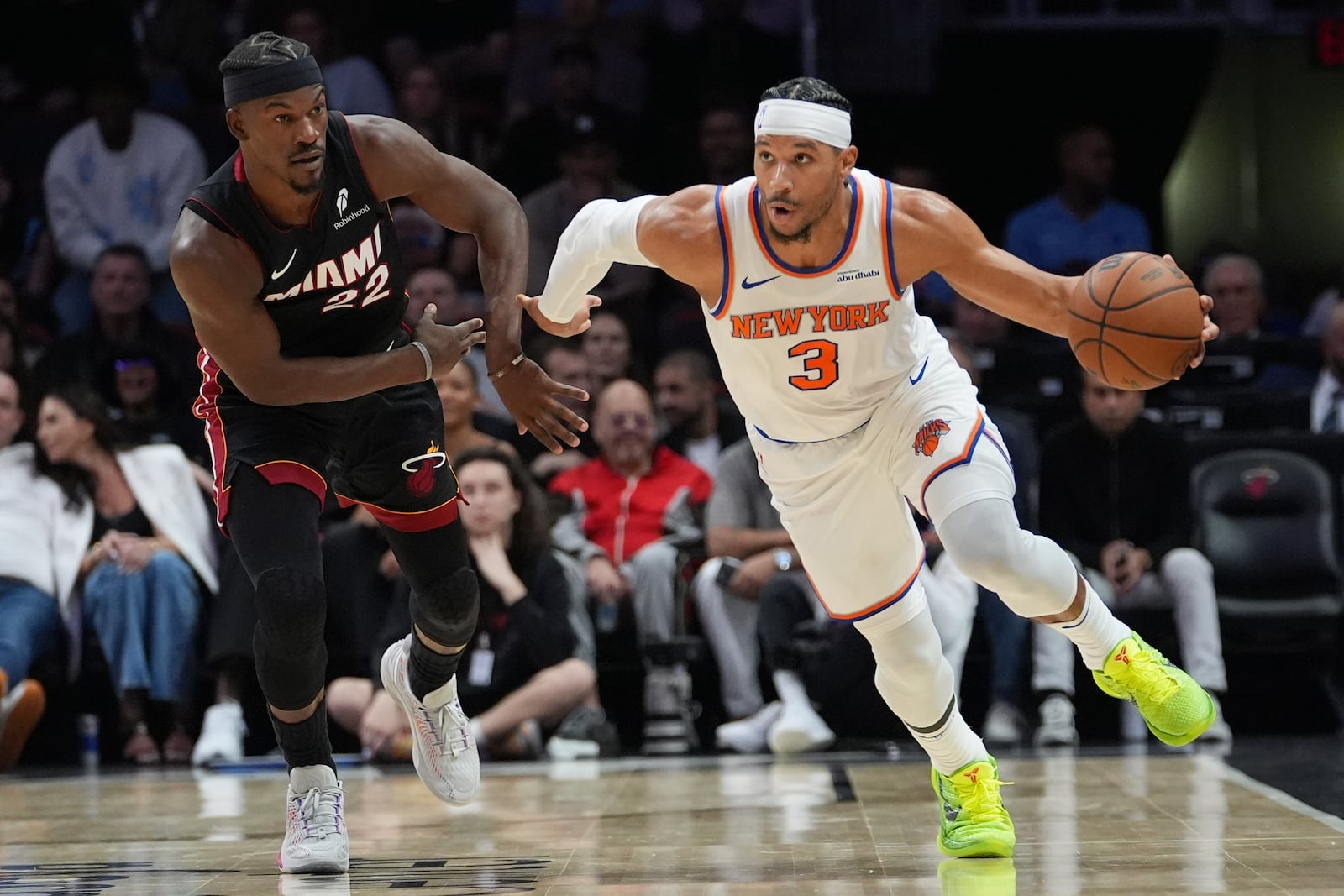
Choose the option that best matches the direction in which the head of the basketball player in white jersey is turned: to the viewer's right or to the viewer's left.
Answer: to the viewer's left

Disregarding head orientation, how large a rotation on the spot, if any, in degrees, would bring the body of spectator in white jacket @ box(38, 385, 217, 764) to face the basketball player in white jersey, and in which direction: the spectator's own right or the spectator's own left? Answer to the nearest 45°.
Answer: approximately 45° to the spectator's own left

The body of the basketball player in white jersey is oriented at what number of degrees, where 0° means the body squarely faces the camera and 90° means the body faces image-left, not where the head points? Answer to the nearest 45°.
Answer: approximately 0°

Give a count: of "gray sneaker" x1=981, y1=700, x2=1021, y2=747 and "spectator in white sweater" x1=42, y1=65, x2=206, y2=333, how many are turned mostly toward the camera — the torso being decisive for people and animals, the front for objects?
2

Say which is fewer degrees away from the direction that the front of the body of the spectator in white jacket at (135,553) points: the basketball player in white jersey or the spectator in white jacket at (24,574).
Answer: the basketball player in white jersey

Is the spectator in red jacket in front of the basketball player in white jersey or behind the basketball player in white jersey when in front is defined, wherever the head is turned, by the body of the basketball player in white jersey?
behind

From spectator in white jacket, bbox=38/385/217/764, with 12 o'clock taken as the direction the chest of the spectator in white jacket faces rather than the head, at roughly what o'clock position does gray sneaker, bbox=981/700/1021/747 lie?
The gray sneaker is roughly at 10 o'clock from the spectator in white jacket.

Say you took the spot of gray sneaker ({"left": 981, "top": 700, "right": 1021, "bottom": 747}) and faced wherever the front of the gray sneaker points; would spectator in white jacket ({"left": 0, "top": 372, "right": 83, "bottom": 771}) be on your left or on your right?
on your right

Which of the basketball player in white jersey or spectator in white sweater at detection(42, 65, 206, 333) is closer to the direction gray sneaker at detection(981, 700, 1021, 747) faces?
the basketball player in white jersey

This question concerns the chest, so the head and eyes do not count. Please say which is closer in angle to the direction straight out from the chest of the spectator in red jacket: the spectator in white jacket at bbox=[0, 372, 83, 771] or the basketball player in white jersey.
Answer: the basketball player in white jersey

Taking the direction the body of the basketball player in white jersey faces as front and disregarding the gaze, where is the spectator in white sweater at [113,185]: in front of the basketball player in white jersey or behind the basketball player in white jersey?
behind
